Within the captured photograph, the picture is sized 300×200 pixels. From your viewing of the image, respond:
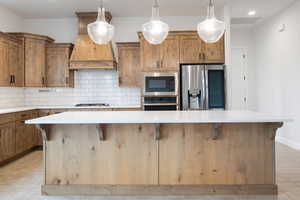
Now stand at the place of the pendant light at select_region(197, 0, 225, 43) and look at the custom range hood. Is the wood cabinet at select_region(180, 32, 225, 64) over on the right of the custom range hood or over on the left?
right

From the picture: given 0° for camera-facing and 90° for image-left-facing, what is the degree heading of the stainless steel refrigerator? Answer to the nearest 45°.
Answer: approximately 0°

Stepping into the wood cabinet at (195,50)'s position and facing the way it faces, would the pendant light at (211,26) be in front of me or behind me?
in front

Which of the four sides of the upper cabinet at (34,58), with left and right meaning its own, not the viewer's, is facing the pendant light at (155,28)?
front

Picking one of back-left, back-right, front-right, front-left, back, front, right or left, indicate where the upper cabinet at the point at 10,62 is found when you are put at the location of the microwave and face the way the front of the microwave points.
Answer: right

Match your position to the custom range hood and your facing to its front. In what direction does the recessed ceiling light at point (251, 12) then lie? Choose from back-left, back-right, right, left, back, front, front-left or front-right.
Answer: left

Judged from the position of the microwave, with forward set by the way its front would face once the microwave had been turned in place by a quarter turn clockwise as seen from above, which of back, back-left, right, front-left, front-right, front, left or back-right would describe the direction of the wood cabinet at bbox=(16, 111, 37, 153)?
front

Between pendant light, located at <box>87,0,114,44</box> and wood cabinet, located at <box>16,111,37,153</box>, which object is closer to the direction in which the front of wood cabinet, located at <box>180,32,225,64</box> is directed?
the pendant light
